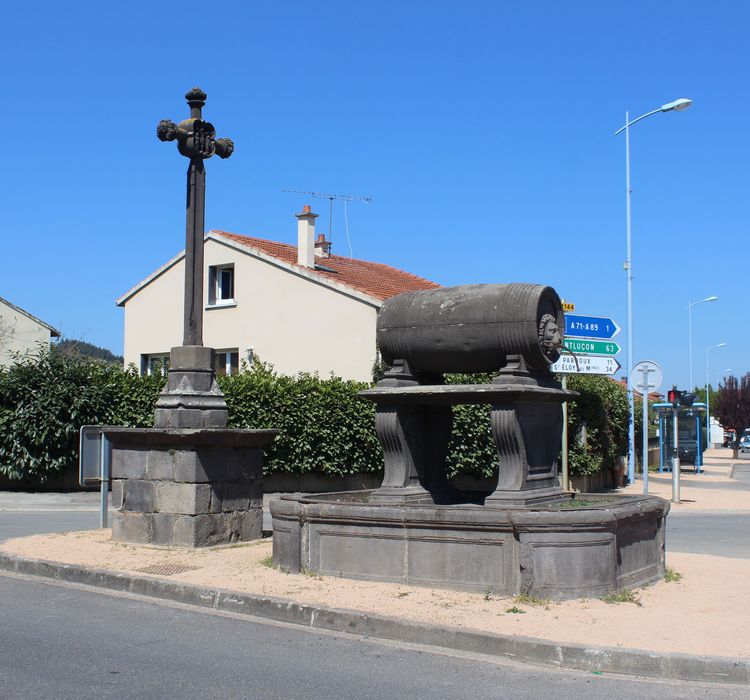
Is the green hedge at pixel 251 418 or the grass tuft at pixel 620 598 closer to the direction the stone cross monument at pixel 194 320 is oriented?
the grass tuft

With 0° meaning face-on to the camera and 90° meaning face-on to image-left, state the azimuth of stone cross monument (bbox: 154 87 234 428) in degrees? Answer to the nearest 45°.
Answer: approximately 315°

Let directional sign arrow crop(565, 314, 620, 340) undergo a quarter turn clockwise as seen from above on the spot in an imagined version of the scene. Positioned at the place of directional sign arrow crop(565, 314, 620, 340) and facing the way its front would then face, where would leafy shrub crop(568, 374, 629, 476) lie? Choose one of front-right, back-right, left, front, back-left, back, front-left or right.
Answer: right

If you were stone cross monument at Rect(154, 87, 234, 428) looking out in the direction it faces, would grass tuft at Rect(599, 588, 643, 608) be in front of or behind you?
in front

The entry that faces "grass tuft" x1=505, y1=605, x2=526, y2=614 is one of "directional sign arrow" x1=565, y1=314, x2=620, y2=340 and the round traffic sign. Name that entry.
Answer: the directional sign arrow

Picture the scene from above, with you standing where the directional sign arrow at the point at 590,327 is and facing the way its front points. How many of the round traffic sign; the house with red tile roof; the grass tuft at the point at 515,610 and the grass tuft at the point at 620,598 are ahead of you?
2
